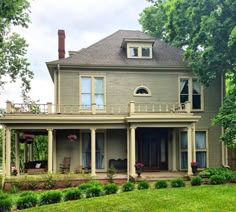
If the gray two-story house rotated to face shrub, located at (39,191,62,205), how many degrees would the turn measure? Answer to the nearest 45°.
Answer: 0° — it already faces it

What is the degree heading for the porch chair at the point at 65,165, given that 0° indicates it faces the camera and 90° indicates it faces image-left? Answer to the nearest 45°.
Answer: approximately 45°

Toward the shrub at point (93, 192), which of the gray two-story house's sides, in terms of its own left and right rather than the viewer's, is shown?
front

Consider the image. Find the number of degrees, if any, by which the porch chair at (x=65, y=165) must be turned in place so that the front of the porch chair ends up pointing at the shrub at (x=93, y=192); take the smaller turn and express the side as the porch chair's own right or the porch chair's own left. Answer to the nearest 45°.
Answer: approximately 45° to the porch chair's own left

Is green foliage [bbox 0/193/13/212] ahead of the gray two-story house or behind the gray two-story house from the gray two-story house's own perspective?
ahead

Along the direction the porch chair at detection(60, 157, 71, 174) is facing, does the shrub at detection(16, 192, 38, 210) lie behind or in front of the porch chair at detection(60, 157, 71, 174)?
in front

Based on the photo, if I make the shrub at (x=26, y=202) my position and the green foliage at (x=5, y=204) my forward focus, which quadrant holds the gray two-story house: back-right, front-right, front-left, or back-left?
back-right

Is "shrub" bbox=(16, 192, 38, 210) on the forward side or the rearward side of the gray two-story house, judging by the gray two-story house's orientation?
on the forward side

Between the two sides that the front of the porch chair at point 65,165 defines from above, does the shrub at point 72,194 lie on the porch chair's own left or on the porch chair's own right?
on the porch chair's own left

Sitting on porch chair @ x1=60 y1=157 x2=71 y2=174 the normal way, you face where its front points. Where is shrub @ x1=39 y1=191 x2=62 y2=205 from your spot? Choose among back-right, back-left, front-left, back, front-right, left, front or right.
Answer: front-left
